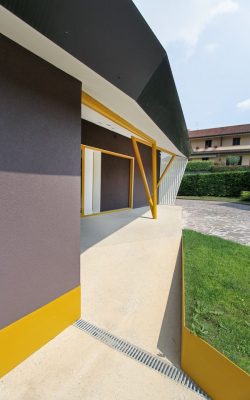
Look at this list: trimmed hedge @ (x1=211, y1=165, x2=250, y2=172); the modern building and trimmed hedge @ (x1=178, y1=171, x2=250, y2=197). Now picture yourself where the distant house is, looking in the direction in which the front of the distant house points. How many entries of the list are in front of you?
3

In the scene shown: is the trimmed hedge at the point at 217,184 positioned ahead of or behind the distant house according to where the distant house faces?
ahead

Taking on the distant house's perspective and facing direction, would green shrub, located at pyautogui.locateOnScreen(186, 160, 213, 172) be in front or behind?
in front

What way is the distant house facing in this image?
toward the camera

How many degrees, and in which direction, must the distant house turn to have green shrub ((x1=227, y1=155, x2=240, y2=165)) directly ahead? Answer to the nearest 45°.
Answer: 0° — it already faces it

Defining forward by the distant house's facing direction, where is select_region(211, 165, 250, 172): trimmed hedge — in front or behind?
in front

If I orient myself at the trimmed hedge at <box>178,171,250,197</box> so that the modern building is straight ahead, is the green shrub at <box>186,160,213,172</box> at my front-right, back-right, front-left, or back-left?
back-right

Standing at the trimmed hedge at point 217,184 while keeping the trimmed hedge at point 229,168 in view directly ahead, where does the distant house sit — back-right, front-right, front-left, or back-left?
front-left

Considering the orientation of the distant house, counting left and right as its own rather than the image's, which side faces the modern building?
front
